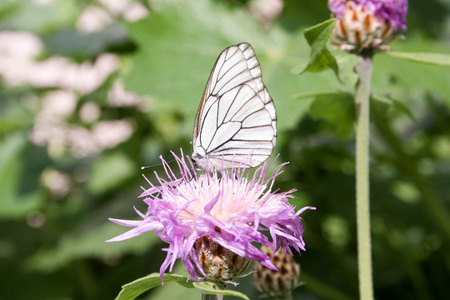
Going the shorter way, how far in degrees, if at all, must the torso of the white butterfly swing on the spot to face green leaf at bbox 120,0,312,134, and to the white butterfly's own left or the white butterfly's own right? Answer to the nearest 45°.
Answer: approximately 90° to the white butterfly's own right

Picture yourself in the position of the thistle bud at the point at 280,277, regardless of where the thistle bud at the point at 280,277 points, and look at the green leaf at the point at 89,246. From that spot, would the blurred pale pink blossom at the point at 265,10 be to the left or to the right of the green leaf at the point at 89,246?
right

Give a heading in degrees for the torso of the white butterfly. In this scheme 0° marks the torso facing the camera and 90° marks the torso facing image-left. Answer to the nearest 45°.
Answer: approximately 90°

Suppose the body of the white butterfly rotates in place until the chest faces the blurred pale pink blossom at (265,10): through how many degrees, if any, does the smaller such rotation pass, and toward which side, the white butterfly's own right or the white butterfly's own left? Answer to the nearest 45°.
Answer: approximately 90° to the white butterfly's own right

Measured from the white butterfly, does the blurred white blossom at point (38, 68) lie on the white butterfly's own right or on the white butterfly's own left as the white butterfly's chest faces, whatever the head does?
on the white butterfly's own right

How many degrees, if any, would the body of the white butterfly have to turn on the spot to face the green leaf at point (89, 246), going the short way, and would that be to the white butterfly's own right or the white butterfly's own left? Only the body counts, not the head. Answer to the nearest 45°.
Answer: approximately 45° to the white butterfly's own right
